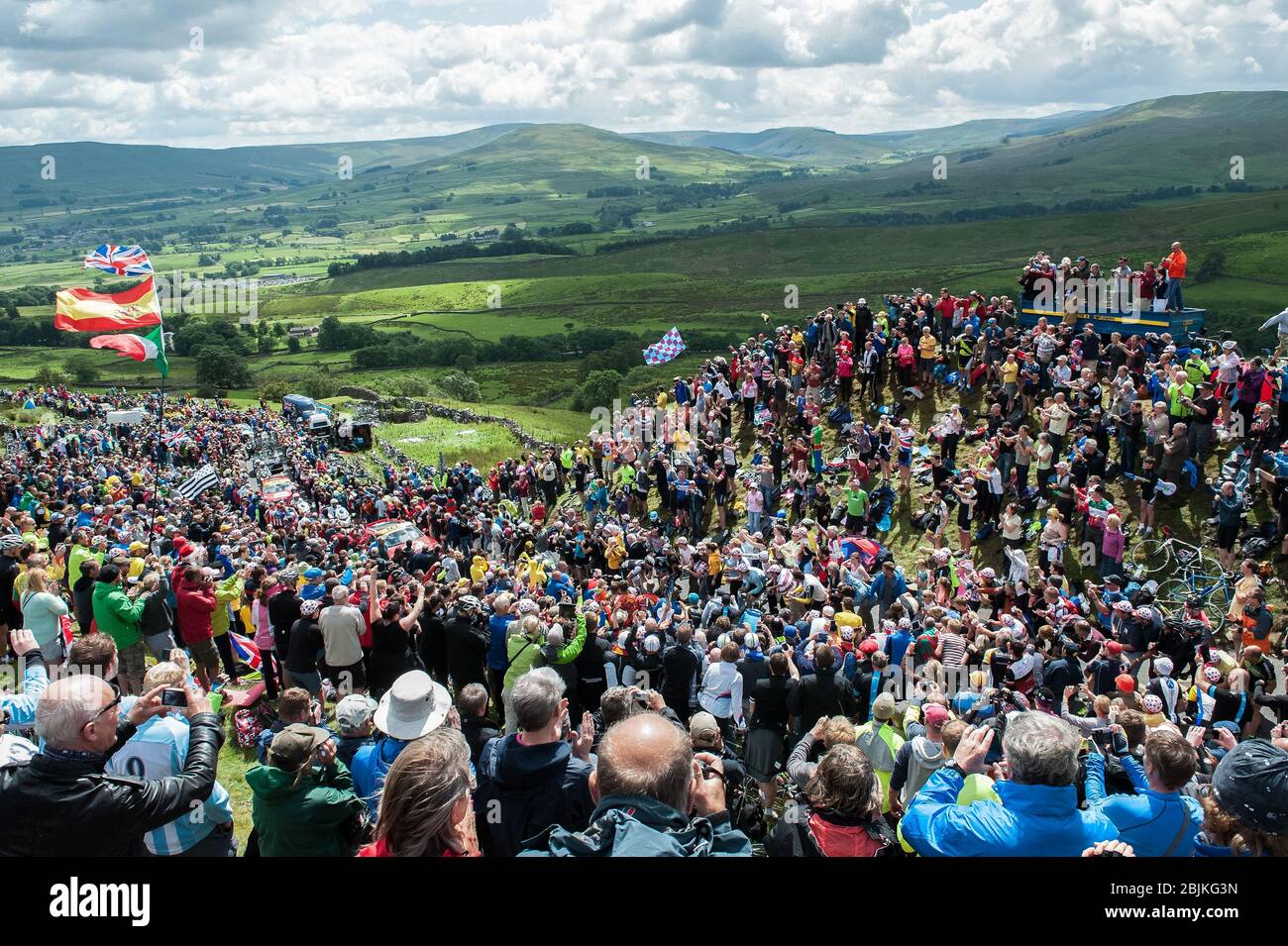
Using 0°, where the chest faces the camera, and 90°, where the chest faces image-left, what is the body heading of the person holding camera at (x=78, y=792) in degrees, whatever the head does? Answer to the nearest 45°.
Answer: approximately 225°

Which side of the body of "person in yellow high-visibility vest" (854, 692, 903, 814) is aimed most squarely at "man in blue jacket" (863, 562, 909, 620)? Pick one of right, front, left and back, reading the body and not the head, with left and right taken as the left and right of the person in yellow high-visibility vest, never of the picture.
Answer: front

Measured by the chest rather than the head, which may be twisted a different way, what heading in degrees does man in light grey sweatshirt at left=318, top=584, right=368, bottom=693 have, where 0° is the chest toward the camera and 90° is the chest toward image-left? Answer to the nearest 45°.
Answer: approximately 180°

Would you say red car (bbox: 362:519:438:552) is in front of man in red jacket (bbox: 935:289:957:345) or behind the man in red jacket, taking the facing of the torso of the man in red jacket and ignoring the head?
in front

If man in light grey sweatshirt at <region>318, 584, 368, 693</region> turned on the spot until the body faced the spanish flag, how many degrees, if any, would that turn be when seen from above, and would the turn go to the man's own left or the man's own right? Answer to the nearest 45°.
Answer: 0° — they already face it

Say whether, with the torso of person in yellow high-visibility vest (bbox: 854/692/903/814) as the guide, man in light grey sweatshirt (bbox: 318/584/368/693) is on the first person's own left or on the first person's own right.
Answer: on the first person's own left

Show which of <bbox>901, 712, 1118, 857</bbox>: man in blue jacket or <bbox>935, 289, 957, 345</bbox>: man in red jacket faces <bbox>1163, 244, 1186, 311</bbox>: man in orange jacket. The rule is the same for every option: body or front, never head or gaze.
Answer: the man in blue jacket

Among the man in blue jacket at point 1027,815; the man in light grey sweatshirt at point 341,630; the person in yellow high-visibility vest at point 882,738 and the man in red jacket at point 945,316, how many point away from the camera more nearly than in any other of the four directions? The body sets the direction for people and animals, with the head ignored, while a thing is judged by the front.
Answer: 3

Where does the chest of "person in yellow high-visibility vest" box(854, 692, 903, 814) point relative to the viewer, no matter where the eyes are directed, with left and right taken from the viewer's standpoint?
facing away from the viewer

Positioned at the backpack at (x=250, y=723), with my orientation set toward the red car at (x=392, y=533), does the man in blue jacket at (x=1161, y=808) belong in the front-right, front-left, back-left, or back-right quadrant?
back-right

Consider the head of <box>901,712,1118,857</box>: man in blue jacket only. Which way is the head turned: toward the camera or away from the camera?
away from the camera

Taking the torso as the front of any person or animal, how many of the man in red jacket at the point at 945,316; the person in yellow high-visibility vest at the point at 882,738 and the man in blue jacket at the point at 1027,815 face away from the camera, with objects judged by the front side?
2
